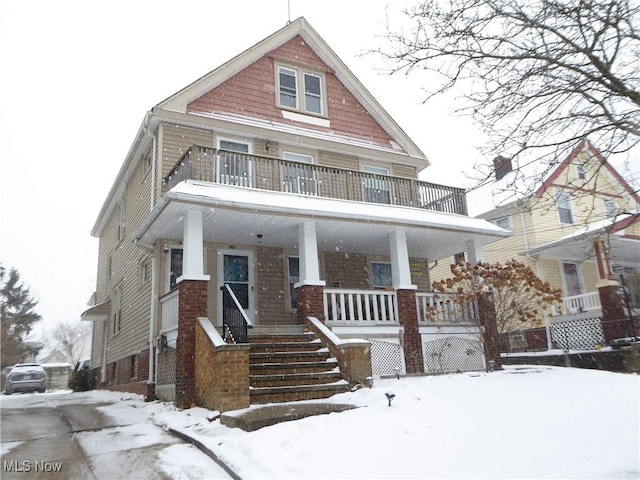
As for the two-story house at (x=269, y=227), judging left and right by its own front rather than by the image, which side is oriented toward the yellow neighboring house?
left

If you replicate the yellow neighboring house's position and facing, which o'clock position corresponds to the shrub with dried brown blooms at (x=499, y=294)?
The shrub with dried brown blooms is roughly at 2 o'clock from the yellow neighboring house.

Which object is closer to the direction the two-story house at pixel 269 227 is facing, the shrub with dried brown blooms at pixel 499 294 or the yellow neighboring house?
the shrub with dried brown blooms

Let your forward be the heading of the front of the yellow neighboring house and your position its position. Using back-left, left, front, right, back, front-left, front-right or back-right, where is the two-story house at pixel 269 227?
right

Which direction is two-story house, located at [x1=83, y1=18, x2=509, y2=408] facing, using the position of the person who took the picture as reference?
facing the viewer and to the right of the viewer

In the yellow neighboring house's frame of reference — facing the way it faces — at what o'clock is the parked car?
The parked car is roughly at 4 o'clock from the yellow neighboring house.

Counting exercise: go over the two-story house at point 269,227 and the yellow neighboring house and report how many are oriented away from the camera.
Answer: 0

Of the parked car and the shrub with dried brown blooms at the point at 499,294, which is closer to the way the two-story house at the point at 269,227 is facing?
the shrub with dried brown blooms
